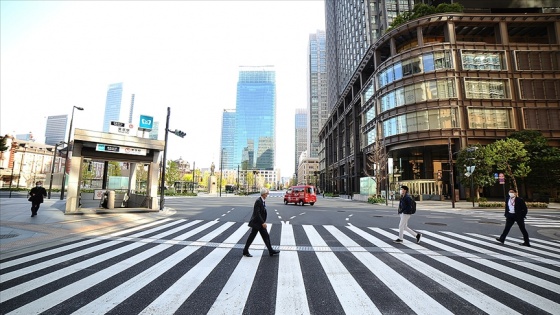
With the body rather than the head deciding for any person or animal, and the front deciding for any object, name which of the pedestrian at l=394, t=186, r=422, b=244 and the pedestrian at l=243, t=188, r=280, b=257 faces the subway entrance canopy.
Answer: the pedestrian at l=394, t=186, r=422, b=244

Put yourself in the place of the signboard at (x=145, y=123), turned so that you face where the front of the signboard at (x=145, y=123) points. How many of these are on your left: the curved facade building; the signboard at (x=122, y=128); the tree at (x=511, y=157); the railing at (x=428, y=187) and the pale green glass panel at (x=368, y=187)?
4

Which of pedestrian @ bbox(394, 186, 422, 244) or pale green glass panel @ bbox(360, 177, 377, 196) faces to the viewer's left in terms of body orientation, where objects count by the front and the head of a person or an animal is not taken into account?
the pedestrian

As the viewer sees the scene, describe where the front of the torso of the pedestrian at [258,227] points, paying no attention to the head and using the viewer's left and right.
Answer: facing to the right of the viewer

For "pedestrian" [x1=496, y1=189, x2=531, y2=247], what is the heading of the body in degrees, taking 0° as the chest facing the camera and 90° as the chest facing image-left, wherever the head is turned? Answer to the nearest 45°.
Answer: approximately 45°

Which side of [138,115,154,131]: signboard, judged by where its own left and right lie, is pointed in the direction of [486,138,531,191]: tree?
left

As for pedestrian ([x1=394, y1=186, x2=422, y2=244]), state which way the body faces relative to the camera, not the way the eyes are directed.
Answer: to the viewer's left
